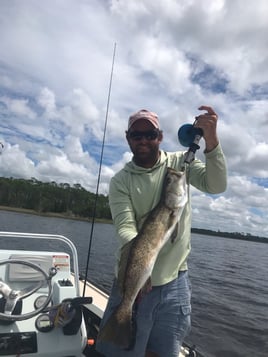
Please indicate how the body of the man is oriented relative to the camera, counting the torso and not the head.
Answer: toward the camera
